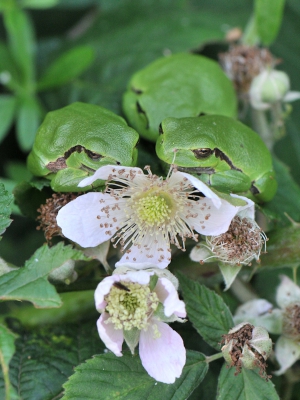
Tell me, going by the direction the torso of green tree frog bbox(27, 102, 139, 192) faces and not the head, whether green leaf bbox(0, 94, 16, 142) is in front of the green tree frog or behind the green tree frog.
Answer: behind

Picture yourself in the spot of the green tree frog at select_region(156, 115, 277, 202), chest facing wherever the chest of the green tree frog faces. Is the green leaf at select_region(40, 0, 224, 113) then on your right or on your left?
on your right
